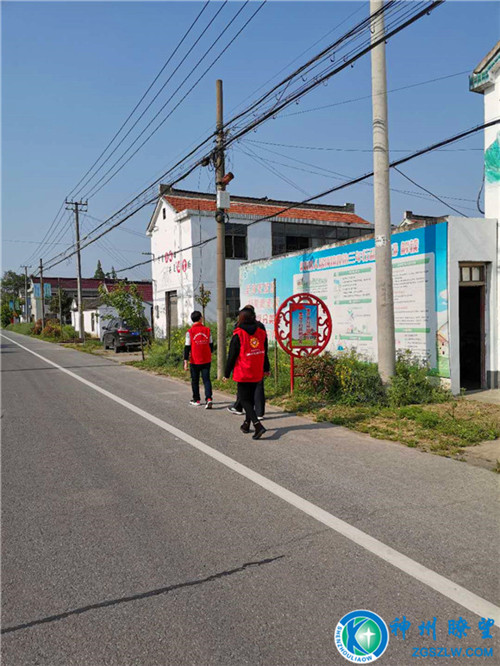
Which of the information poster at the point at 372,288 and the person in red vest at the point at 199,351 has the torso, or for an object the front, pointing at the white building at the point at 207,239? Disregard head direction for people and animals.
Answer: the person in red vest

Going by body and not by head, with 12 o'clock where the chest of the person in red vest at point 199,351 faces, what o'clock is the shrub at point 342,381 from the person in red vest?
The shrub is roughly at 3 o'clock from the person in red vest.

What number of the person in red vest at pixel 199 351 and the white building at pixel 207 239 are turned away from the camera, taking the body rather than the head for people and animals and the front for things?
1

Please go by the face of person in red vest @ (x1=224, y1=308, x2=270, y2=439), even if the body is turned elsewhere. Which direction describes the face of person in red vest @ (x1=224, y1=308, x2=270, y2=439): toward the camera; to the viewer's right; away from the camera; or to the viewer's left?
away from the camera

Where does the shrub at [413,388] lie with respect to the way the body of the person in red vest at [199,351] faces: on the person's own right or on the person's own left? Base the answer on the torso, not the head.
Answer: on the person's own right

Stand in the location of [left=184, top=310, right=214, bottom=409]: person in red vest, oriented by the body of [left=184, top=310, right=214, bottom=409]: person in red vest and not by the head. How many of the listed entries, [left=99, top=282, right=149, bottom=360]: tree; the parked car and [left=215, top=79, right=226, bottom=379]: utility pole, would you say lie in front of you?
3

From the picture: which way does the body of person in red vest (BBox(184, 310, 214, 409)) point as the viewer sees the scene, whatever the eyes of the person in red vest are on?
away from the camera

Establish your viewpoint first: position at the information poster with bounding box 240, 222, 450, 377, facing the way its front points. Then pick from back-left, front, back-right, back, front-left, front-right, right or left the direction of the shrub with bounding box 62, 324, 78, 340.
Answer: right

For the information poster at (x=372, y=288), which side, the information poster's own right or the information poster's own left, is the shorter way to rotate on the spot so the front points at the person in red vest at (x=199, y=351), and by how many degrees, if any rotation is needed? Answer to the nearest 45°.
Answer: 0° — it already faces them

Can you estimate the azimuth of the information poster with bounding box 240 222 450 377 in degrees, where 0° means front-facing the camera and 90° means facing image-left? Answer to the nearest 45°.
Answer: approximately 45°

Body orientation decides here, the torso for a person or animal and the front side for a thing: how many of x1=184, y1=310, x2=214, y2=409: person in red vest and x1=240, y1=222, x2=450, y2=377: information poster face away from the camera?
1

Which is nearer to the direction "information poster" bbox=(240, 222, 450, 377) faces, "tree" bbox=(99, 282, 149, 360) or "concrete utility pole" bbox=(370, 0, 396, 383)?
the concrete utility pole

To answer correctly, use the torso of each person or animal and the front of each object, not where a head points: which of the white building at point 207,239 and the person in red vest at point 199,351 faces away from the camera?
the person in red vest

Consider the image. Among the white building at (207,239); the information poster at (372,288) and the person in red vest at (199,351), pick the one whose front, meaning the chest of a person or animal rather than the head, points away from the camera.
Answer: the person in red vest
